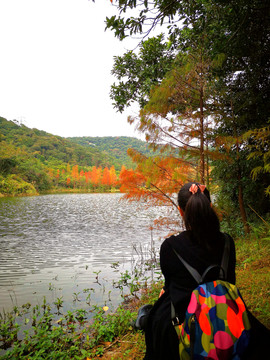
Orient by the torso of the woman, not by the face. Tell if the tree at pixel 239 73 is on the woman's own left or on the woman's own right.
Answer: on the woman's own right

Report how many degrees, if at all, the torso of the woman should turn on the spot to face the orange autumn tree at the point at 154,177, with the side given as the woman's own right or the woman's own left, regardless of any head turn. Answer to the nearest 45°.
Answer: approximately 45° to the woman's own right

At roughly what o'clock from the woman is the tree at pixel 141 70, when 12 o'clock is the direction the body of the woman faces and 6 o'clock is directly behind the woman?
The tree is roughly at 1 o'clock from the woman.

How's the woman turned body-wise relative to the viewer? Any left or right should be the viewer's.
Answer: facing away from the viewer and to the left of the viewer

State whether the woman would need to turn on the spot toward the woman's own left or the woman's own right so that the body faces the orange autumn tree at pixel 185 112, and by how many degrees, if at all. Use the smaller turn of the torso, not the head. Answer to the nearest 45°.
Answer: approximately 45° to the woman's own right
